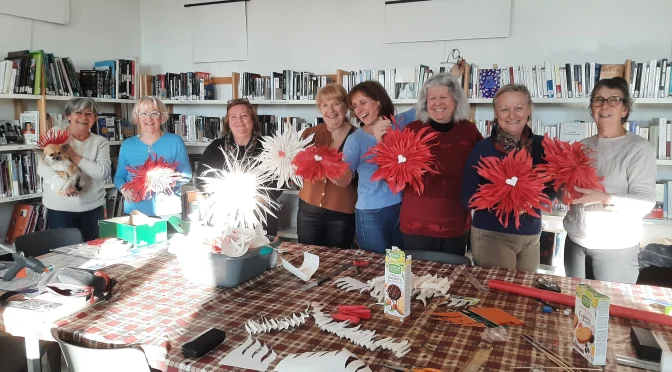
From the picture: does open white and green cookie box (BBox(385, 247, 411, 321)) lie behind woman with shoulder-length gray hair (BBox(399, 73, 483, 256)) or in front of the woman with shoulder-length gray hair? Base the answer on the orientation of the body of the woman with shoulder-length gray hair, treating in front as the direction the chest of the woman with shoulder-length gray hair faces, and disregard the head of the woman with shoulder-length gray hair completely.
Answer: in front

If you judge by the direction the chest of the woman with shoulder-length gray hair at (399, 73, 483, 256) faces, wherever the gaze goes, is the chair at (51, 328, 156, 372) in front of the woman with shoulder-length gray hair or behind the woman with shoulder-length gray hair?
in front

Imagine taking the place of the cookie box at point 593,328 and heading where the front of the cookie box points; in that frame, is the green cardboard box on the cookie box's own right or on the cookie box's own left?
on the cookie box's own right

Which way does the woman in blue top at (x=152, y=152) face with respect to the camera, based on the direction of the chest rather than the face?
toward the camera

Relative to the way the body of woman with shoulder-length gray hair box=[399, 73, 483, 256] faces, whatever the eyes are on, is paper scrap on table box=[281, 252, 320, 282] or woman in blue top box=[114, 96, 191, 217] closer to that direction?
the paper scrap on table

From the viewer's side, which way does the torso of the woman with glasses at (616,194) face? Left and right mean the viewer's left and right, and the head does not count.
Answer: facing the viewer and to the left of the viewer

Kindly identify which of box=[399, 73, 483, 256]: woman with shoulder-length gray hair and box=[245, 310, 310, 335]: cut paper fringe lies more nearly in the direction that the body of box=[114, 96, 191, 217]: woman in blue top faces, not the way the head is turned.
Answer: the cut paper fringe

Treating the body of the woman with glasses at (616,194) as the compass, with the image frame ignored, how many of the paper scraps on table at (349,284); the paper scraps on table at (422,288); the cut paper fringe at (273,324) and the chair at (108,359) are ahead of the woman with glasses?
4

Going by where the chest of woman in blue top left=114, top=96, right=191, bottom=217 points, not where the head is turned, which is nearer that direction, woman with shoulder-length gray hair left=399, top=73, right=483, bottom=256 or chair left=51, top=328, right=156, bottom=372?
the chair

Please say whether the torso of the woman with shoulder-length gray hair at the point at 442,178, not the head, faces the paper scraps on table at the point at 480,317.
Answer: yes

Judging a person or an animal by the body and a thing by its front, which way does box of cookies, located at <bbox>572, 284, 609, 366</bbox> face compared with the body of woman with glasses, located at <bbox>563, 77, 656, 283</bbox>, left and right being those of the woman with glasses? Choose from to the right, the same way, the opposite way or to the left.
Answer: the same way

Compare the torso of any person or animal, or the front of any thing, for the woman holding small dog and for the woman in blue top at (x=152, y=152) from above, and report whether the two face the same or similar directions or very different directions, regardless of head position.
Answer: same or similar directions

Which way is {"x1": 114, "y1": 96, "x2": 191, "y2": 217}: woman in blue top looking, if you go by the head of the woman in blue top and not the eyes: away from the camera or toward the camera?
toward the camera

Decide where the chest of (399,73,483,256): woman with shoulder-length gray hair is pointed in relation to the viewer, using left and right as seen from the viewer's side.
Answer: facing the viewer

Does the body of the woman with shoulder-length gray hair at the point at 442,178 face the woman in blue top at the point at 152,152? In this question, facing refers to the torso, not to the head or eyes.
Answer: no
